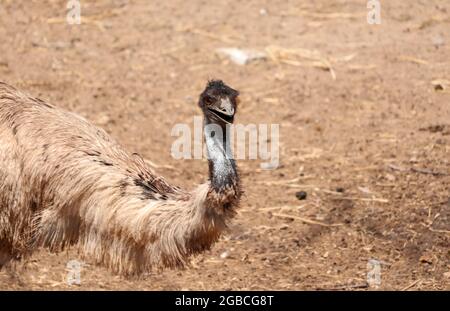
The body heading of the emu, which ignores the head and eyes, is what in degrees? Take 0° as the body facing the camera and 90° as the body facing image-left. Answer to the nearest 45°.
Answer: approximately 270°
